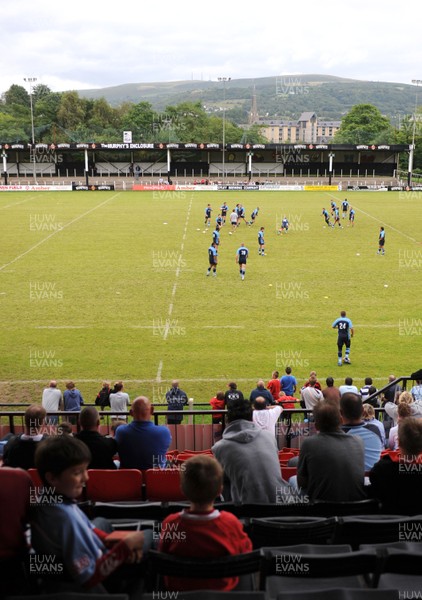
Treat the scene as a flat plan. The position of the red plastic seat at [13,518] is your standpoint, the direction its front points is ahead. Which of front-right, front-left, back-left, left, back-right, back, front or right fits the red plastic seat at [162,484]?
front-right

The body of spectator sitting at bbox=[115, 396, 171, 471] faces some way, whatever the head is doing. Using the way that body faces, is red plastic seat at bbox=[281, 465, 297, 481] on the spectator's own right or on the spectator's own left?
on the spectator's own right

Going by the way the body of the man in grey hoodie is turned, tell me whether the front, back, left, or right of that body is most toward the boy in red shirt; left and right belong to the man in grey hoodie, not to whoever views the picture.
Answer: back

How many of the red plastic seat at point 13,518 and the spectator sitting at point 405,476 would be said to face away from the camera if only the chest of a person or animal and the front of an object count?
2

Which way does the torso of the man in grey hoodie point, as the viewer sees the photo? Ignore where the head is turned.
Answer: away from the camera

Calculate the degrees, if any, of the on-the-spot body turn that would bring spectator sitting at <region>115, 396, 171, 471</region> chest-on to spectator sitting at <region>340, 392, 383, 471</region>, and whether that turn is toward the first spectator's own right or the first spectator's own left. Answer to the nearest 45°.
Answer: approximately 90° to the first spectator's own right

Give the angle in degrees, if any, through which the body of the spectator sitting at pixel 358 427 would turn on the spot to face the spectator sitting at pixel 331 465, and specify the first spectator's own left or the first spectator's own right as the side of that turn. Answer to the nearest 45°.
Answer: approximately 180°

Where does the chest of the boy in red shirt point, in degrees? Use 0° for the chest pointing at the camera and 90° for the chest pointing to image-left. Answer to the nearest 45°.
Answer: approximately 180°

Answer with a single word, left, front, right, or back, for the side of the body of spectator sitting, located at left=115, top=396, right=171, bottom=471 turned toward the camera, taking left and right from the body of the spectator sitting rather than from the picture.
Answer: back

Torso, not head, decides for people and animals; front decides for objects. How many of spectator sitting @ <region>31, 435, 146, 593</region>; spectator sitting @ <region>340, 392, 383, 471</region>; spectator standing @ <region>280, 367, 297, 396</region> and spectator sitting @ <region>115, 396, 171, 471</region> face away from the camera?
3

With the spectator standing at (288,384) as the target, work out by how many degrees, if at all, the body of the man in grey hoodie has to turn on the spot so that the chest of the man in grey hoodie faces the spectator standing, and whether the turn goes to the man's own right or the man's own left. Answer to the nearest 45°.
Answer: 0° — they already face them
